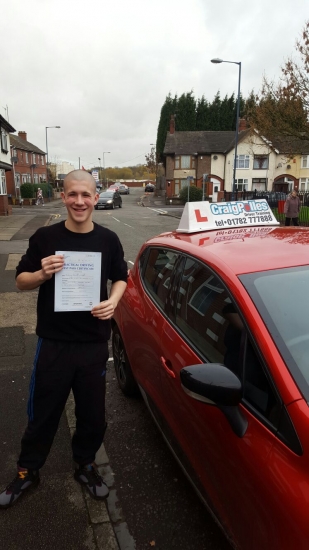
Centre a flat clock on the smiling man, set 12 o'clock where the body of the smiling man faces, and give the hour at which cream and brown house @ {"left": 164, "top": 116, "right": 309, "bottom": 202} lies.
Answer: The cream and brown house is roughly at 7 o'clock from the smiling man.

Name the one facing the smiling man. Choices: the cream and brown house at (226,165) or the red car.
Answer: the cream and brown house

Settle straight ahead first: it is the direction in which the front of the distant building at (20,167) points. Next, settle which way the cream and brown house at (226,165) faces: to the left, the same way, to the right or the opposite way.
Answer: to the right

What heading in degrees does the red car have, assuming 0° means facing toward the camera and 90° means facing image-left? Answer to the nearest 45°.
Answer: approximately 315°

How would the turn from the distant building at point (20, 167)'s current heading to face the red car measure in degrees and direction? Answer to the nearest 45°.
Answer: approximately 45° to its right

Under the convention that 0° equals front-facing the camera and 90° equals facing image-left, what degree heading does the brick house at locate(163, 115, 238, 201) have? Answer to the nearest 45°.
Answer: approximately 0°

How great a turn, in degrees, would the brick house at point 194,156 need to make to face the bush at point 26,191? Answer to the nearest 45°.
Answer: approximately 45° to its right

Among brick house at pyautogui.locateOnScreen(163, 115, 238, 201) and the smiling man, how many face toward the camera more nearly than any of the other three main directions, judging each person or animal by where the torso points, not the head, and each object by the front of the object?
2

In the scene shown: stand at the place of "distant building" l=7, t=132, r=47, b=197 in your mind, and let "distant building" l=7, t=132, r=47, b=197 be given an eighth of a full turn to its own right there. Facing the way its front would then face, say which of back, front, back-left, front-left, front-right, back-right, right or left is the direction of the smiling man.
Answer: front

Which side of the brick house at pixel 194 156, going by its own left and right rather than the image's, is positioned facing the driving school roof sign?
front

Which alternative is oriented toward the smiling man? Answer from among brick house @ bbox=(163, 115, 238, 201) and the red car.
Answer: the brick house

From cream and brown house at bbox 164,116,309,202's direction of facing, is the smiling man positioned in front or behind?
in front

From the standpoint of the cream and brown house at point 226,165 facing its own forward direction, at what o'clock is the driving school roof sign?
The driving school roof sign is roughly at 12 o'clock from the cream and brown house.
